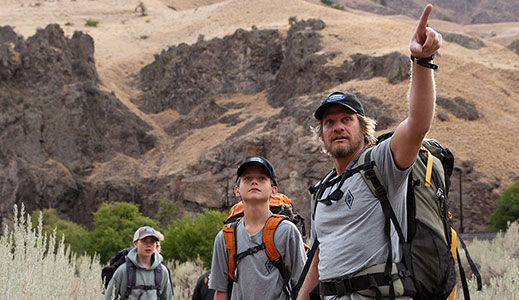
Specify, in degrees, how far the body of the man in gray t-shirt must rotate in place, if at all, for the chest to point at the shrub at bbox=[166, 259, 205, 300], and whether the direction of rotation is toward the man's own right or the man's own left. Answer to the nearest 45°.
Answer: approximately 90° to the man's own right

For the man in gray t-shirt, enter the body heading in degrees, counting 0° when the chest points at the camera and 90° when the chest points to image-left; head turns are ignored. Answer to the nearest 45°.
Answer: approximately 45°

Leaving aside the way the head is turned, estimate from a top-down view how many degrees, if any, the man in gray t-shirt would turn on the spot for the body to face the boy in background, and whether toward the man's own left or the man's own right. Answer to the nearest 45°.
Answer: approximately 90° to the man's own right

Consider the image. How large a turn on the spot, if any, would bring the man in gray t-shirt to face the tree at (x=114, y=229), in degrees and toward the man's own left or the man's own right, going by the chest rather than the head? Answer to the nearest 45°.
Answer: approximately 90° to the man's own right

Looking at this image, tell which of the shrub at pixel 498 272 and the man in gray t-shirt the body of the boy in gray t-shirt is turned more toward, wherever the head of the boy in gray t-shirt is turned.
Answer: the man in gray t-shirt

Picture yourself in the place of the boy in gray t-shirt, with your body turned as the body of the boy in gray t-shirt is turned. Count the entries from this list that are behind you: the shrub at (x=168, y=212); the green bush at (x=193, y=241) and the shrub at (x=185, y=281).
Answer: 3

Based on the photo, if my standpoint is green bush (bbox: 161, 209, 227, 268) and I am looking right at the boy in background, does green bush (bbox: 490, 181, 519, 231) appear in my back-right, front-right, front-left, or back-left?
back-left

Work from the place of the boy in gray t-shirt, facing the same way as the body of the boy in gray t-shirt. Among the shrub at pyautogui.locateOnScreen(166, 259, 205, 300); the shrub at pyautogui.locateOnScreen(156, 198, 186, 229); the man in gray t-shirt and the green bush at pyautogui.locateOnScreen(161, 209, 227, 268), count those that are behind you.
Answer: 3

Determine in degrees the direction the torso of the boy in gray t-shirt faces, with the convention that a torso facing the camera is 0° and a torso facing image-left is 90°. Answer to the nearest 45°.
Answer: approximately 0°

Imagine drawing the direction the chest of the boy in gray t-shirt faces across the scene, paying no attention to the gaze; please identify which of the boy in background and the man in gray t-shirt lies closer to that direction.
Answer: the man in gray t-shirt
